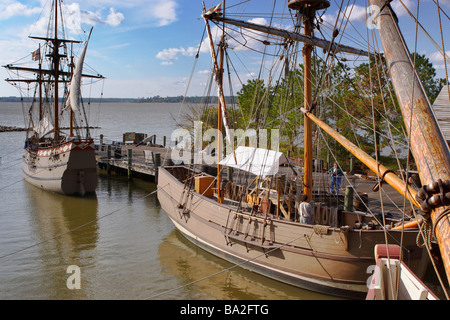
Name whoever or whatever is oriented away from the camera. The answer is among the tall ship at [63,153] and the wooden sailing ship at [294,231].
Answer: the tall ship

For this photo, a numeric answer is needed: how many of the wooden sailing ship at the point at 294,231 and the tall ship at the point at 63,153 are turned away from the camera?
1

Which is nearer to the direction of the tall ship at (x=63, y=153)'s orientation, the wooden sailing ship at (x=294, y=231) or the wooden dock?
the wooden dock

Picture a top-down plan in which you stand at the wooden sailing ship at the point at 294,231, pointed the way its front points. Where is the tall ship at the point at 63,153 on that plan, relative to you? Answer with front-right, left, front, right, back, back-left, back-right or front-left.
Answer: back

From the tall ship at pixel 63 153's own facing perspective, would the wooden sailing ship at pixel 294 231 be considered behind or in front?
behind

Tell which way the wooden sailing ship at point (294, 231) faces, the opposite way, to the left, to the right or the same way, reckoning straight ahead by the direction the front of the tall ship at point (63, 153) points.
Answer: the opposite way

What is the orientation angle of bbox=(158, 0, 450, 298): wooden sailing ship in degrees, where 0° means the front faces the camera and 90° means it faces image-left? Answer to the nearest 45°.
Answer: approximately 315°

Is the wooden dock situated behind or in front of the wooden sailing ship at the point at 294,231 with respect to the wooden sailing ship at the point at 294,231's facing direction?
behind

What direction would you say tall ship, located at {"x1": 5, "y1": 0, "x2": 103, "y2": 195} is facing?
away from the camera
